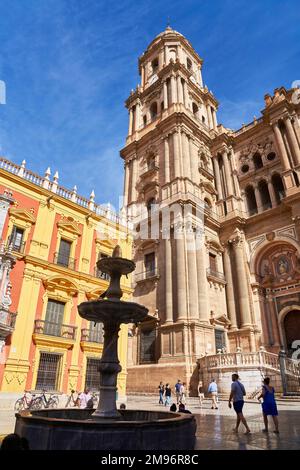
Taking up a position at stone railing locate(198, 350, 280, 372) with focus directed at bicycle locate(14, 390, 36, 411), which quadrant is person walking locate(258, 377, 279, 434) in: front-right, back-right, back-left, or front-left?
front-left

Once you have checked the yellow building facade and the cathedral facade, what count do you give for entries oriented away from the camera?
0

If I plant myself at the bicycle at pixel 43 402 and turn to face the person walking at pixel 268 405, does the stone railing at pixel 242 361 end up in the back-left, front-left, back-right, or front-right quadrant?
front-left

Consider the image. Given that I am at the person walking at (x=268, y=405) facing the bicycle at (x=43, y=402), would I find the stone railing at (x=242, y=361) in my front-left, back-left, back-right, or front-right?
front-right

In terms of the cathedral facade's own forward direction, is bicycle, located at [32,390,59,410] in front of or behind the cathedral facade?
in front

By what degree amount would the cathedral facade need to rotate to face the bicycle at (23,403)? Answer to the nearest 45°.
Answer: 0° — it already faces it
